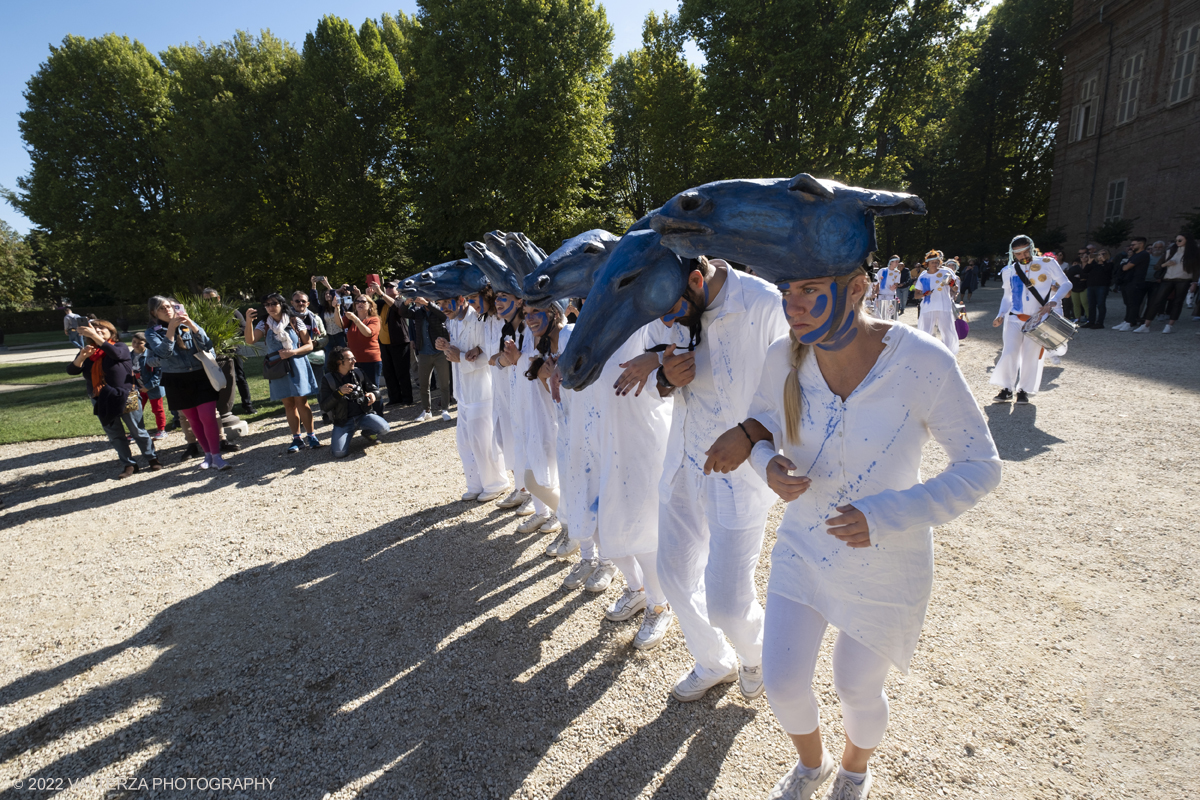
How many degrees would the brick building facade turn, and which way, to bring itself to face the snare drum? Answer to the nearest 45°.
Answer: approximately 45° to its left

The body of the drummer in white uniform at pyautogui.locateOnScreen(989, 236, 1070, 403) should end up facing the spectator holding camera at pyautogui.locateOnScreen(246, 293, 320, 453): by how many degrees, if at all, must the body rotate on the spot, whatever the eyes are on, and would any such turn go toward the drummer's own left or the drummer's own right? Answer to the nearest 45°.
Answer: approximately 45° to the drummer's own right

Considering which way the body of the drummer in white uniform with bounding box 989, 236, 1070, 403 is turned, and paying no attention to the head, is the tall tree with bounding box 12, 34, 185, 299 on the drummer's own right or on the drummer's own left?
on the drummer's own right

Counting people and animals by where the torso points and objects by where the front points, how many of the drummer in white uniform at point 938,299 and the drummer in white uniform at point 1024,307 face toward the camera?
2

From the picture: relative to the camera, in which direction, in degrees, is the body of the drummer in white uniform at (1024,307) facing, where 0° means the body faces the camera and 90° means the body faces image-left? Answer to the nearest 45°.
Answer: approximately 0°

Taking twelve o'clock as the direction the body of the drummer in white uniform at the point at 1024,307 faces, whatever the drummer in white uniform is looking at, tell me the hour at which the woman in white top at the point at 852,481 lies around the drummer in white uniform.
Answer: The woman in white top is roughly at 12 o'clock from the drummer in white uniform.

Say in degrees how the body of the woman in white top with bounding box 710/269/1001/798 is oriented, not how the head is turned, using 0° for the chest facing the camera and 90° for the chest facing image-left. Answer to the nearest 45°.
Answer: approximately 45°
